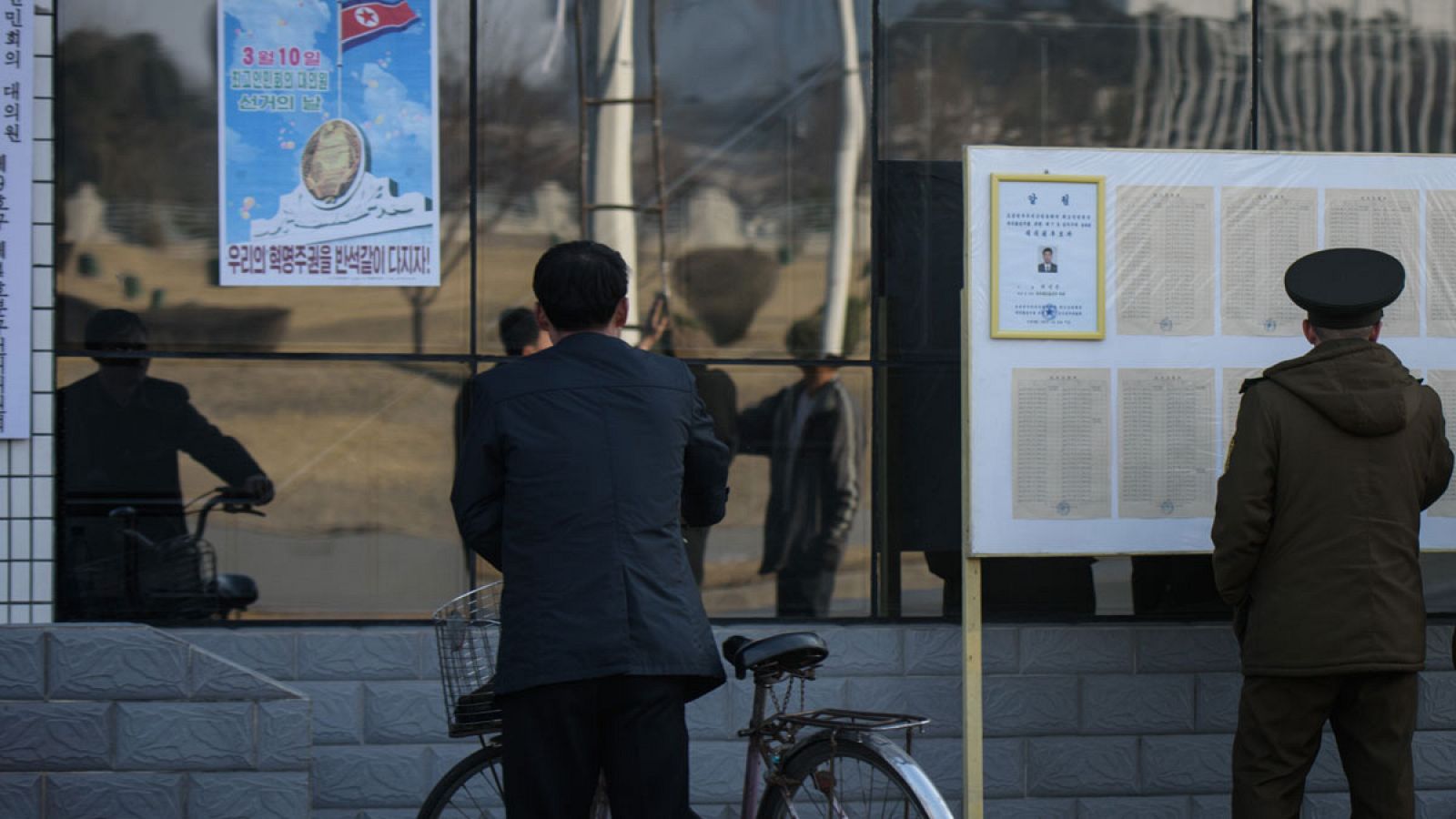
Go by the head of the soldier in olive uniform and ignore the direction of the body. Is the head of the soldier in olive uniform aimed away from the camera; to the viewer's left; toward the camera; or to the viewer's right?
away from the camera

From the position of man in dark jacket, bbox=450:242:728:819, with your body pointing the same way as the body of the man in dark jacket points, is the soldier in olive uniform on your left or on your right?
on your right

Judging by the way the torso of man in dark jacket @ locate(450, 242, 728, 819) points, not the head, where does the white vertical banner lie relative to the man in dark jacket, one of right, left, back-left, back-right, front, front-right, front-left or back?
front-left

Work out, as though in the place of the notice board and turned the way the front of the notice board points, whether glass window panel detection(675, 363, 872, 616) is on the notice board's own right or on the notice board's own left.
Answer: on the notice board's own right

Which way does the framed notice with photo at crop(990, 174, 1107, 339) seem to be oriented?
toward the camera

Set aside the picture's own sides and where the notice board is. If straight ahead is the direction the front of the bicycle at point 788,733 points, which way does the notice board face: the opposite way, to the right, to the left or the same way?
to the left

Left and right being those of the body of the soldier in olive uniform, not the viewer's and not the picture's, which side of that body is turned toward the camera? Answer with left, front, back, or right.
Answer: back

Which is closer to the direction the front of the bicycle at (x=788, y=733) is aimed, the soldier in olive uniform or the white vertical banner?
the white vertical banner

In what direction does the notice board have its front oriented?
toward the camera

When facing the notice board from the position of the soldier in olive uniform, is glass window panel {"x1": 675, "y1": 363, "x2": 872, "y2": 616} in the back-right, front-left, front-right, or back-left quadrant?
front-left

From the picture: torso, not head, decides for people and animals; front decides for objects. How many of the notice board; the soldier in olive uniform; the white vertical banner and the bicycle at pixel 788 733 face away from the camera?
1

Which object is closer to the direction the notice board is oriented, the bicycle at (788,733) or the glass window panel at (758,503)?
the bicycle
